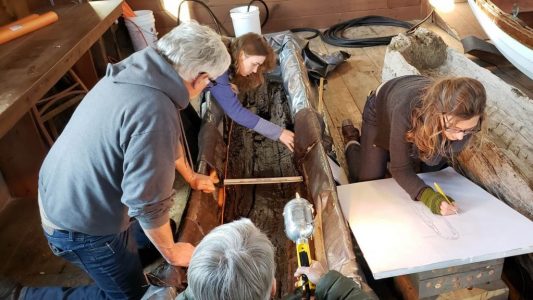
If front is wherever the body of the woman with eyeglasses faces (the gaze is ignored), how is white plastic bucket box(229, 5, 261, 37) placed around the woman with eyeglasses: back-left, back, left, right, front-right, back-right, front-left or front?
back

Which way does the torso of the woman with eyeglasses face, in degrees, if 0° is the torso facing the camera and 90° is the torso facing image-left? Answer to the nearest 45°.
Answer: approximately 315°

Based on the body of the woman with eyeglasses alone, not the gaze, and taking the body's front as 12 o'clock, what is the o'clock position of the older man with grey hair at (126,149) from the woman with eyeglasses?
The older man with grey hair is roughly at 3 o'clock from the woman with eyeglasses.

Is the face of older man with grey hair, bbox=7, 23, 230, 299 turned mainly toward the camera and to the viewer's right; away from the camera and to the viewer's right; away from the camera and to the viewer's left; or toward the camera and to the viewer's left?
away from the camera and to the viewer's right

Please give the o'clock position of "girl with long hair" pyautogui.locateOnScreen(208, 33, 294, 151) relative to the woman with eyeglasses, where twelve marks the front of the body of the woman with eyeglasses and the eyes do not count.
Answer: The girl with long hair is roughly at 5 o'clock from the woman with eyeglasses.

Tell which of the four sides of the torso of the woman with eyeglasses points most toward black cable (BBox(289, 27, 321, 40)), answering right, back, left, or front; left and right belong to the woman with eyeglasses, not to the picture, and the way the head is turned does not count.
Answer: back

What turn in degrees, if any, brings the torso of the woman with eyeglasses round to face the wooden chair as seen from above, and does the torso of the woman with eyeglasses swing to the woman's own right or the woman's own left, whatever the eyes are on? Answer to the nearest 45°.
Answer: approximately 135° to the woman's own right

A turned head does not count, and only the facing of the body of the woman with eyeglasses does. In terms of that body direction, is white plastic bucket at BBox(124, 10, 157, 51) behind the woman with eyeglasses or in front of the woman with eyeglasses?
behind
